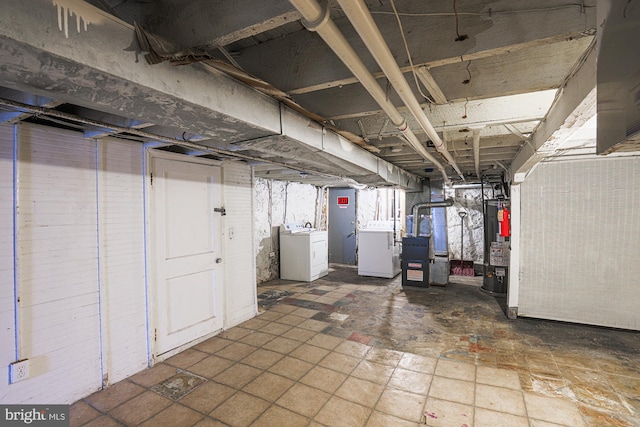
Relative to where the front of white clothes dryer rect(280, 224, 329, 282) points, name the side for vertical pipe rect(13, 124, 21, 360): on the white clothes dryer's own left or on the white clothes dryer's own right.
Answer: on the white clothes dryer's own right

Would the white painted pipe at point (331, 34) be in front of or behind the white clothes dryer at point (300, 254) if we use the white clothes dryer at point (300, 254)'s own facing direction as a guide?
in front

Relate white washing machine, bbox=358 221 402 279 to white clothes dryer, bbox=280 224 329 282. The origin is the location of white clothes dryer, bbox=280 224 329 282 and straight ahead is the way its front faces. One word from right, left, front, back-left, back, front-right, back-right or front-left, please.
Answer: front-left

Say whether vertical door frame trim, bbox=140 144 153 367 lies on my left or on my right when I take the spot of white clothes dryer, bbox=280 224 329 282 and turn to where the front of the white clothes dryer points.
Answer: on my right

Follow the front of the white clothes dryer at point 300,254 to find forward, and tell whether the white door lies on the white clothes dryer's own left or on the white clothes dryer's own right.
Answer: on the white clothes dryer's own right

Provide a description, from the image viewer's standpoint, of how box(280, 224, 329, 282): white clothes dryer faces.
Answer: facing the viewer and to the right of the viewer

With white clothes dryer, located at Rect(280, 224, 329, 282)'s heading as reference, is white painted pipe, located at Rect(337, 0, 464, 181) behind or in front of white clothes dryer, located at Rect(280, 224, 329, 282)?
in front

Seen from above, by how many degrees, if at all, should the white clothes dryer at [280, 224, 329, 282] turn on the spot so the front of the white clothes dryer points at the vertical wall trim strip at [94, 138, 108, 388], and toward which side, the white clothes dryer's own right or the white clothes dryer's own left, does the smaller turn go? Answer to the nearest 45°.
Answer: approximately 90° to the white clothes dryer's own right
